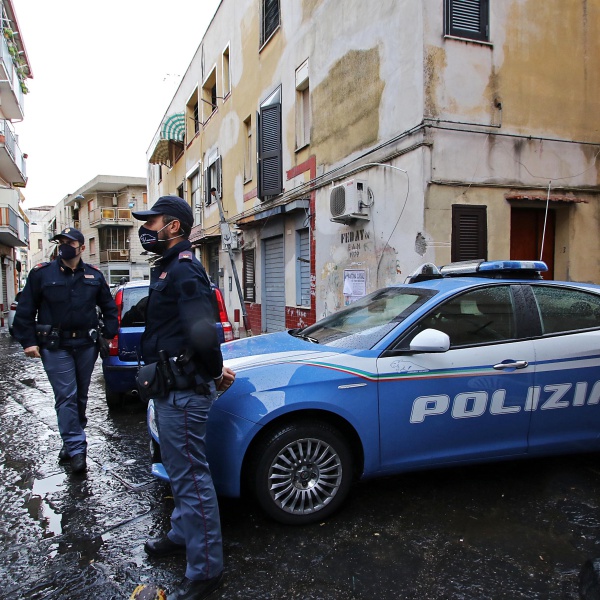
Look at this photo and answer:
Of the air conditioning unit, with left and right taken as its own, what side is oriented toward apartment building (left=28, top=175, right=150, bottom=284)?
right

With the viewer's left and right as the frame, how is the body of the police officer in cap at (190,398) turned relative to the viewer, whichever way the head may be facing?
facing to the left of the viewer

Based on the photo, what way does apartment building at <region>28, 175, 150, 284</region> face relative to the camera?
toward the camera

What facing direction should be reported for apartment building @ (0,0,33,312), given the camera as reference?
facing to the right of the viewer

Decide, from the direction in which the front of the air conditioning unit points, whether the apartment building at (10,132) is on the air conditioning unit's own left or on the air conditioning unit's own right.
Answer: on the air conditioning unit's own right

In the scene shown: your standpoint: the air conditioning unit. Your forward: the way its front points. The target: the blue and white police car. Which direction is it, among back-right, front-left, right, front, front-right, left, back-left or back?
front-left

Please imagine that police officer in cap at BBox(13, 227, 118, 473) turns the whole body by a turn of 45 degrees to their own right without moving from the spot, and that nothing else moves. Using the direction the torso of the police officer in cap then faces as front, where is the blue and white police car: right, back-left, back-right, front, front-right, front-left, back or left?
left

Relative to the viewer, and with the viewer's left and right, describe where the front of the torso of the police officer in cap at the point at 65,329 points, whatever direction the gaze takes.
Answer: facing the viewer

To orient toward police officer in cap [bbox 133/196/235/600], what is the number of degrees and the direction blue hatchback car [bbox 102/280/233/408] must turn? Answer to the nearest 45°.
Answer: approximately 180°

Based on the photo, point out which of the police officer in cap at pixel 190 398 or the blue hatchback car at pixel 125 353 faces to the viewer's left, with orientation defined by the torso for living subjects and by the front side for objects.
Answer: the police officer in cap

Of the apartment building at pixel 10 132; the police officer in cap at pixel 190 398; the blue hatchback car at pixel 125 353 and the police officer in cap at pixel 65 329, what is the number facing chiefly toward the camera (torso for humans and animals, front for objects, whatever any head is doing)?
1
